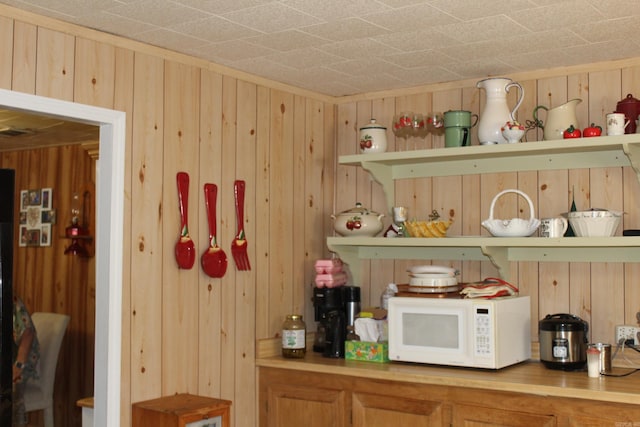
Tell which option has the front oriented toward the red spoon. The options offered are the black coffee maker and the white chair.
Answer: the black coffee maker

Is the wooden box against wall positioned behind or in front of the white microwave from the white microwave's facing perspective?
in front

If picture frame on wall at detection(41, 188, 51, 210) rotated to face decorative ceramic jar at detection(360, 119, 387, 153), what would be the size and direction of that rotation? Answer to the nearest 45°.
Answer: approximately 90° to its left
